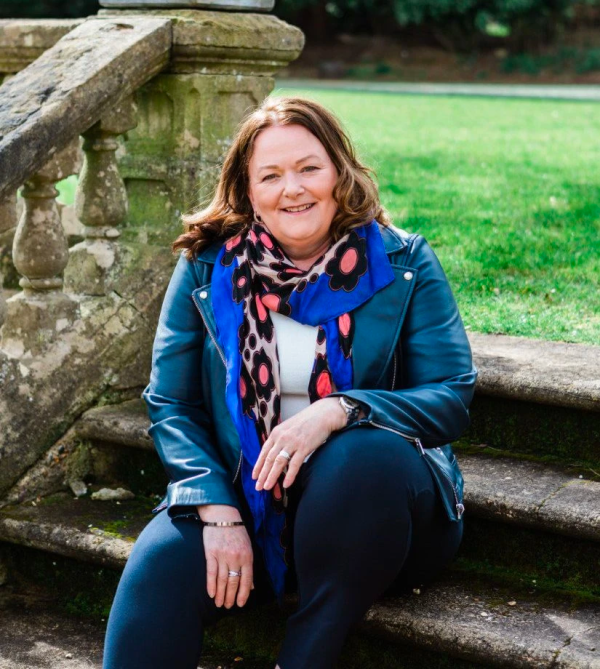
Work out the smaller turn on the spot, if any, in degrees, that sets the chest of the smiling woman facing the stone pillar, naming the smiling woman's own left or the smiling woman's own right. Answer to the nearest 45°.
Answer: approximately 180°

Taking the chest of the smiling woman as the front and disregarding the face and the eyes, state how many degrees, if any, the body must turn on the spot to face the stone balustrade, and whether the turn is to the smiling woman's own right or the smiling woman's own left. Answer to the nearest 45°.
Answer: approximately 135° to the smiling woman's own right

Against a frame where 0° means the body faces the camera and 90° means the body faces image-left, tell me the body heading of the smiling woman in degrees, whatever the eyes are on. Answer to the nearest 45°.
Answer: approximately 0°
